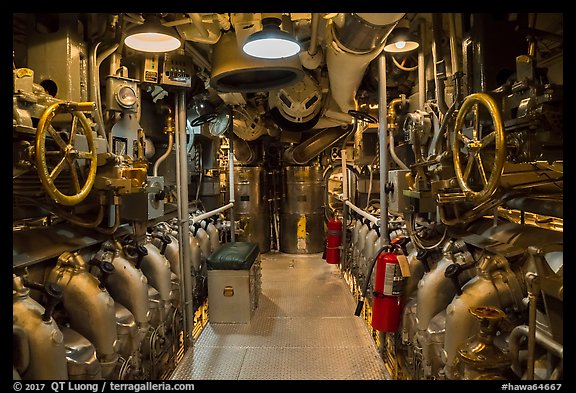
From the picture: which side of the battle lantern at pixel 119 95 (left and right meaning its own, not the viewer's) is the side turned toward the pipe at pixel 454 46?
front

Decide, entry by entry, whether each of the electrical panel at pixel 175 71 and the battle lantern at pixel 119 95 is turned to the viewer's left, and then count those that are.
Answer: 0

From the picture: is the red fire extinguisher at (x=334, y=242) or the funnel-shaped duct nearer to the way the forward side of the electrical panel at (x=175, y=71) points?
the funnel-shaped duct

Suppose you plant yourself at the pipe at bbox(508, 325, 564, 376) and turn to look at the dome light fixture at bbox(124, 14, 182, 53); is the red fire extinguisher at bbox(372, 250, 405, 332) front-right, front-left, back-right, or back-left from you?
front-right

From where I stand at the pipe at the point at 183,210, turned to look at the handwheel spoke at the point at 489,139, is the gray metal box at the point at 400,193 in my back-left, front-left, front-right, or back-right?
front-left

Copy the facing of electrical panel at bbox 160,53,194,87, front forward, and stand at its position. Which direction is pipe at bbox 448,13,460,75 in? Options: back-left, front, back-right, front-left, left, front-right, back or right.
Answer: front-left

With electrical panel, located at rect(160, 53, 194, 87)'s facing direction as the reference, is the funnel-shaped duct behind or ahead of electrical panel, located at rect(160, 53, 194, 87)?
ahead

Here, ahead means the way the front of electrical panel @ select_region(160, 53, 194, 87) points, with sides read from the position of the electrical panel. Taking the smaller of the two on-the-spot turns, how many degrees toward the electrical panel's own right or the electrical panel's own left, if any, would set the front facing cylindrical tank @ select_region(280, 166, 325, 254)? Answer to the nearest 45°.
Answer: approximately 135° to the electrical panel's own left

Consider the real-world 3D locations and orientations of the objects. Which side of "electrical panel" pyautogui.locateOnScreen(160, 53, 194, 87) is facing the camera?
front

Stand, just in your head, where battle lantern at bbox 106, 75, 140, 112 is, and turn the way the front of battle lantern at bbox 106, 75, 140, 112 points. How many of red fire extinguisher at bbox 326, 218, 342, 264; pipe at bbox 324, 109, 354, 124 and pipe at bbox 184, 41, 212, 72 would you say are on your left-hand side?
3

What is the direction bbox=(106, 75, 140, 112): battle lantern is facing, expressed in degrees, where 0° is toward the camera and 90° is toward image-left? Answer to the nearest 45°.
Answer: approximately 315°

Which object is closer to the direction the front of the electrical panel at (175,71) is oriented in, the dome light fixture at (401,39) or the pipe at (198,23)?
the pipe

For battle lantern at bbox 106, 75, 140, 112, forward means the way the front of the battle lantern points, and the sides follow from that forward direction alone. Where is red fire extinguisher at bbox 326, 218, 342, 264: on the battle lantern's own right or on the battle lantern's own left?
on the battle lantern's own left
